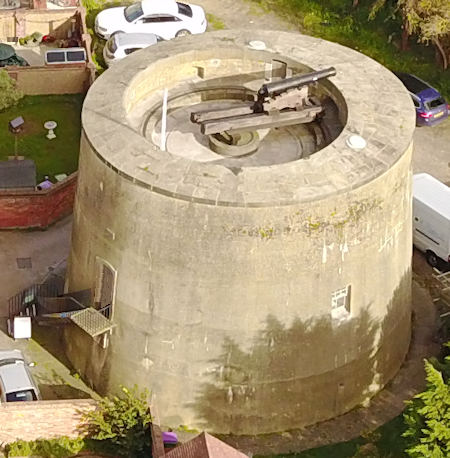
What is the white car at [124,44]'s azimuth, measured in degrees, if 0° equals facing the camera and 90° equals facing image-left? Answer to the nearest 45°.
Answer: approximately 45°

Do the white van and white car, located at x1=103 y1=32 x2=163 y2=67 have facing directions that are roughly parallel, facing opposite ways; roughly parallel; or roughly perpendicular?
roughly perpendicular
